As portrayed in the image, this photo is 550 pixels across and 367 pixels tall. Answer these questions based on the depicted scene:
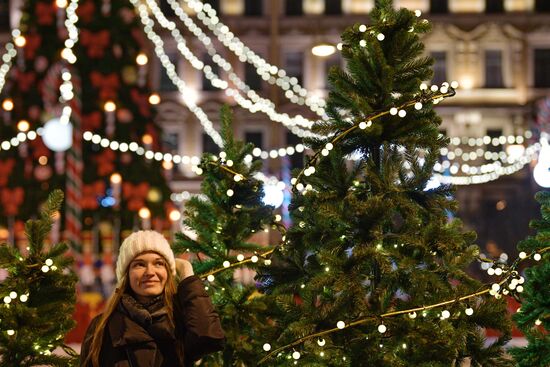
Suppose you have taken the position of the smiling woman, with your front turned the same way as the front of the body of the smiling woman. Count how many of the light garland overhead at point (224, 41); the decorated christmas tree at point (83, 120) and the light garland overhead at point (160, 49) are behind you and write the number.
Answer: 3

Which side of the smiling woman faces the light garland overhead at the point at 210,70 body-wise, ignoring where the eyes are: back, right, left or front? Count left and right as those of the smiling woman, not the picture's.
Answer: back

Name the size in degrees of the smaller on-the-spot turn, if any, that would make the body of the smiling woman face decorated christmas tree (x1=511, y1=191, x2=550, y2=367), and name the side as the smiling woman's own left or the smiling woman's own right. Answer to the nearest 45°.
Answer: approximately 90° to the smiling woman's own left

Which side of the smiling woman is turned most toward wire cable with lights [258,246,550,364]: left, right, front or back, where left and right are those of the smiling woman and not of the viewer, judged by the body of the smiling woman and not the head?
left

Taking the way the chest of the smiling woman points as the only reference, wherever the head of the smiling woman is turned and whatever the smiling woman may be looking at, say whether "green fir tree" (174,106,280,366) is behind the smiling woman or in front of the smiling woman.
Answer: behind

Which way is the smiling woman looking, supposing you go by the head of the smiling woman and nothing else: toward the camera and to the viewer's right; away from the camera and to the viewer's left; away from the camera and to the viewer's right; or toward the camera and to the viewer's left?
toward the camera and to the viewer's right

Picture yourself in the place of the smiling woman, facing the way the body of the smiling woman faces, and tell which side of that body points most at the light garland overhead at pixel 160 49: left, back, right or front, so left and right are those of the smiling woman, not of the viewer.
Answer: back

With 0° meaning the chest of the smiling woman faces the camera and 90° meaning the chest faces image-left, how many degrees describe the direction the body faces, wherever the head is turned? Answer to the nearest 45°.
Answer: approximately 0°

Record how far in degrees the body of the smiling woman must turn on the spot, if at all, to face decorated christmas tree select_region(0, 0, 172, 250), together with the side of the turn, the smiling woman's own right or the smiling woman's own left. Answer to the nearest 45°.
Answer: approximately 180°

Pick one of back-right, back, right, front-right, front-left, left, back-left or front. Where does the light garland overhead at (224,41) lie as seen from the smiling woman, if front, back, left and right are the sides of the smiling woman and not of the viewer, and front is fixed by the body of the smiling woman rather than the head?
back
